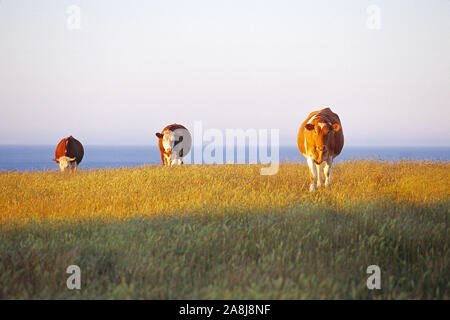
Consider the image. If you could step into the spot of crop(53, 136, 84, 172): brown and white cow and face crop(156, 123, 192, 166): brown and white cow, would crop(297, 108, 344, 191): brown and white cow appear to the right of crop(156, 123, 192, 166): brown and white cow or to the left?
right

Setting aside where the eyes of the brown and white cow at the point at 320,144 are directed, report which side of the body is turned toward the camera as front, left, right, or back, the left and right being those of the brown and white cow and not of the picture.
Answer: front

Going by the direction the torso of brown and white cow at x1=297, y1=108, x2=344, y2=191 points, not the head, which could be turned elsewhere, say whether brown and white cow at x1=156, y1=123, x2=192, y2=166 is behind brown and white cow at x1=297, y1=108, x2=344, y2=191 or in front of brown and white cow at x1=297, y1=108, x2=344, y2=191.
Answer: behind

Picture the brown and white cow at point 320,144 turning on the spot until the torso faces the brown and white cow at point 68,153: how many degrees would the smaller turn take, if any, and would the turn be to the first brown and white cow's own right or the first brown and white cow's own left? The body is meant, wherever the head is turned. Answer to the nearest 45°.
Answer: approximately 135° to the first brown and white cow's own right
